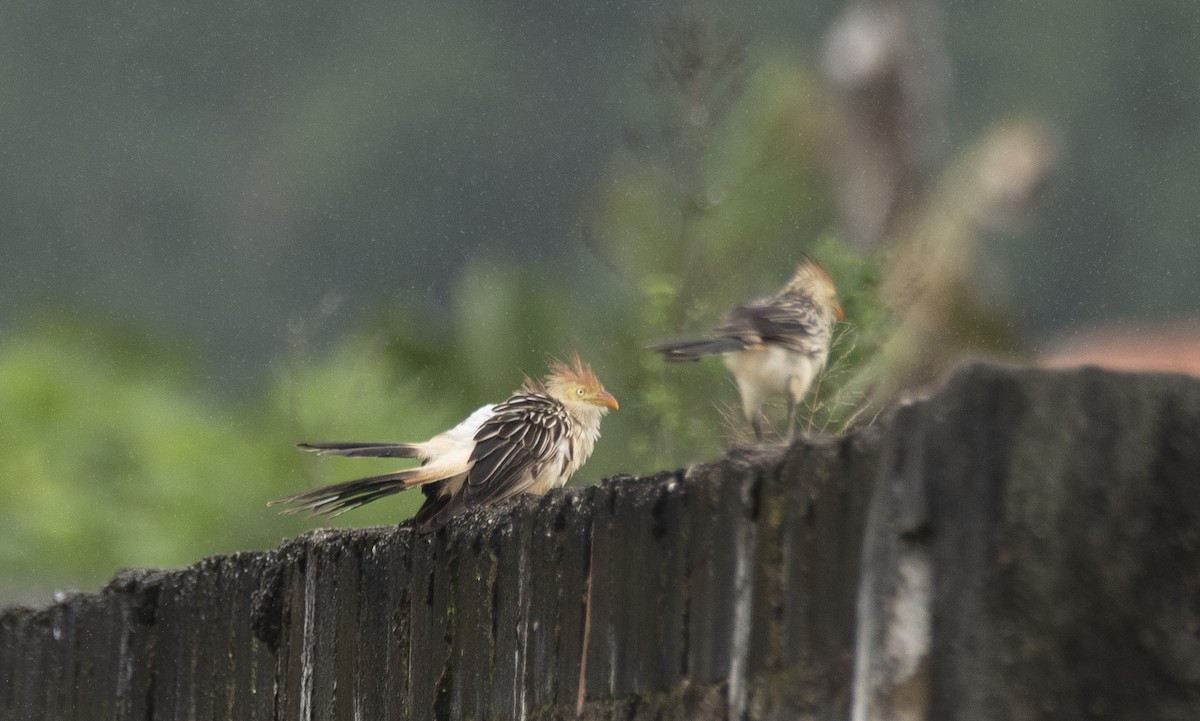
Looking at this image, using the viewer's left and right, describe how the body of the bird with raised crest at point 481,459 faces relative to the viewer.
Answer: facing to the right of the viewer

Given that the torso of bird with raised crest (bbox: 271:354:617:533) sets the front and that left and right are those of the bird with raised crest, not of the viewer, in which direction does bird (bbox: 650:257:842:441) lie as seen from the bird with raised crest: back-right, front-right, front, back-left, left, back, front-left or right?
front-left
